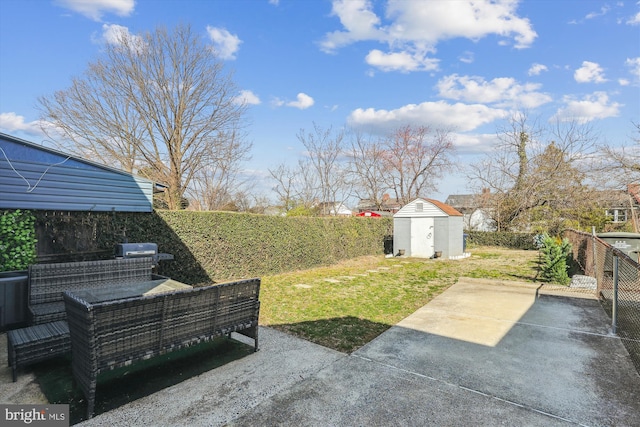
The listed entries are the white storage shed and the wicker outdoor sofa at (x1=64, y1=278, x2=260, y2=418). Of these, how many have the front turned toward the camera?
1

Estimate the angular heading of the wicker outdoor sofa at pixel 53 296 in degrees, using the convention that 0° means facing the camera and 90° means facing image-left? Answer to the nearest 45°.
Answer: approximately 315°

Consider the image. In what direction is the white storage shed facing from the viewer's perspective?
toward the camera

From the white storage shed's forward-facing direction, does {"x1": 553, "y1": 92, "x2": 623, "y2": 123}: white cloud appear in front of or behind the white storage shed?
behind

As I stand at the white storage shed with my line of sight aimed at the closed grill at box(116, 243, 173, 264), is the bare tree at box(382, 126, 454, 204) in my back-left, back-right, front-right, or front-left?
back-right

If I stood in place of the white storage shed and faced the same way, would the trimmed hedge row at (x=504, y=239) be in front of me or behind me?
behind

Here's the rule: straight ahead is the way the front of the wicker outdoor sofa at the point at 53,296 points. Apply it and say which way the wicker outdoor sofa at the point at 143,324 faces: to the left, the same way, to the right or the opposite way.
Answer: the opposite way

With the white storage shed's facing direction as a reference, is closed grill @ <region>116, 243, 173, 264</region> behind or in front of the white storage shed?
in front

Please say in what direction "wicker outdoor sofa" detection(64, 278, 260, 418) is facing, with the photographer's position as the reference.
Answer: facing away from the viewer and to the left of the viewer

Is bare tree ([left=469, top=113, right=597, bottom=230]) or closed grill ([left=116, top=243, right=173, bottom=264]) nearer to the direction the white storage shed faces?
the closed grill

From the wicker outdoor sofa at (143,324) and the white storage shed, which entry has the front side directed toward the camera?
the white storage shed
